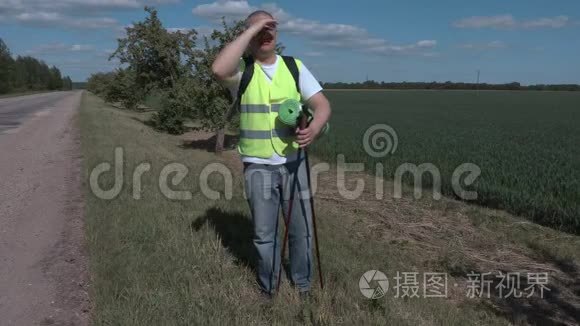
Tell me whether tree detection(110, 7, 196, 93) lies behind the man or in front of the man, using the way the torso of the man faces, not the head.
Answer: behind

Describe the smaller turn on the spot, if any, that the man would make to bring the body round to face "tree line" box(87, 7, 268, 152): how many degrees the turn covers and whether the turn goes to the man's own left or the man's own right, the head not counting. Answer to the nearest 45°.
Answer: approximately 180°

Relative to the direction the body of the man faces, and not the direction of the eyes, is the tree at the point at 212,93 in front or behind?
behind
